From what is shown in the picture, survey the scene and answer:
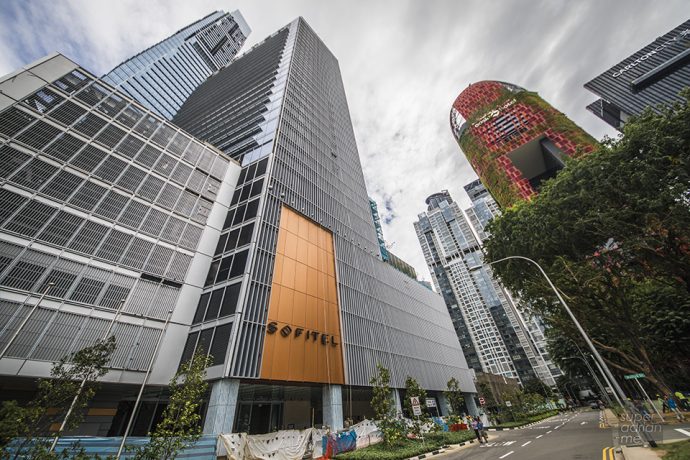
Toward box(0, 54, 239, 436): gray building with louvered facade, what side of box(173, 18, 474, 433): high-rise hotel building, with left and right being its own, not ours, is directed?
right

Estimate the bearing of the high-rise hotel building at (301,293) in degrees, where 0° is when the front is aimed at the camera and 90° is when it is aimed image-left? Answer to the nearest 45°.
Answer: approximately 315°

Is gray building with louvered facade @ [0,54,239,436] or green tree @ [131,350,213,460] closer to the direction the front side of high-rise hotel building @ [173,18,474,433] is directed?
the green tree

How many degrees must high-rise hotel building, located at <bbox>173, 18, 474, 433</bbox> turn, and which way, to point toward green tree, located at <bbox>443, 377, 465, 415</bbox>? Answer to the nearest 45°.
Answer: approximately 90° to its left
